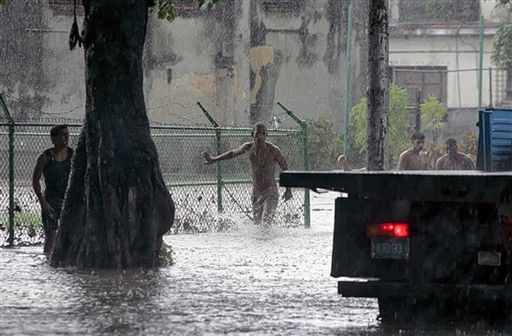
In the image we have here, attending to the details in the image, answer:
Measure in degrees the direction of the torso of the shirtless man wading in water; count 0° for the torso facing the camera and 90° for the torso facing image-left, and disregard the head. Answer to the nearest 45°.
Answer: approximately 0°

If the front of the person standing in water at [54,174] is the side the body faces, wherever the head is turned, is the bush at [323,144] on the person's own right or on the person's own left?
on the person's own left

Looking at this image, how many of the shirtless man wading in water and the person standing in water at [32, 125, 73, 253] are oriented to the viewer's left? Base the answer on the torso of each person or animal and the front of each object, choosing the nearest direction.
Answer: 0

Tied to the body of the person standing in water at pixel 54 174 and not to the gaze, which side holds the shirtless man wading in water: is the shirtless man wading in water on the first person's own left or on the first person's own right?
on the first person's own left

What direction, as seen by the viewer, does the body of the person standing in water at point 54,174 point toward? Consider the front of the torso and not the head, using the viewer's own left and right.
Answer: facing the viewer and to the right of the viewer

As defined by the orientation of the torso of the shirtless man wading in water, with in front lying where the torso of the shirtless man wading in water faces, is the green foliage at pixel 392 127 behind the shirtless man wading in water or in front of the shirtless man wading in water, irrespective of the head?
behind
